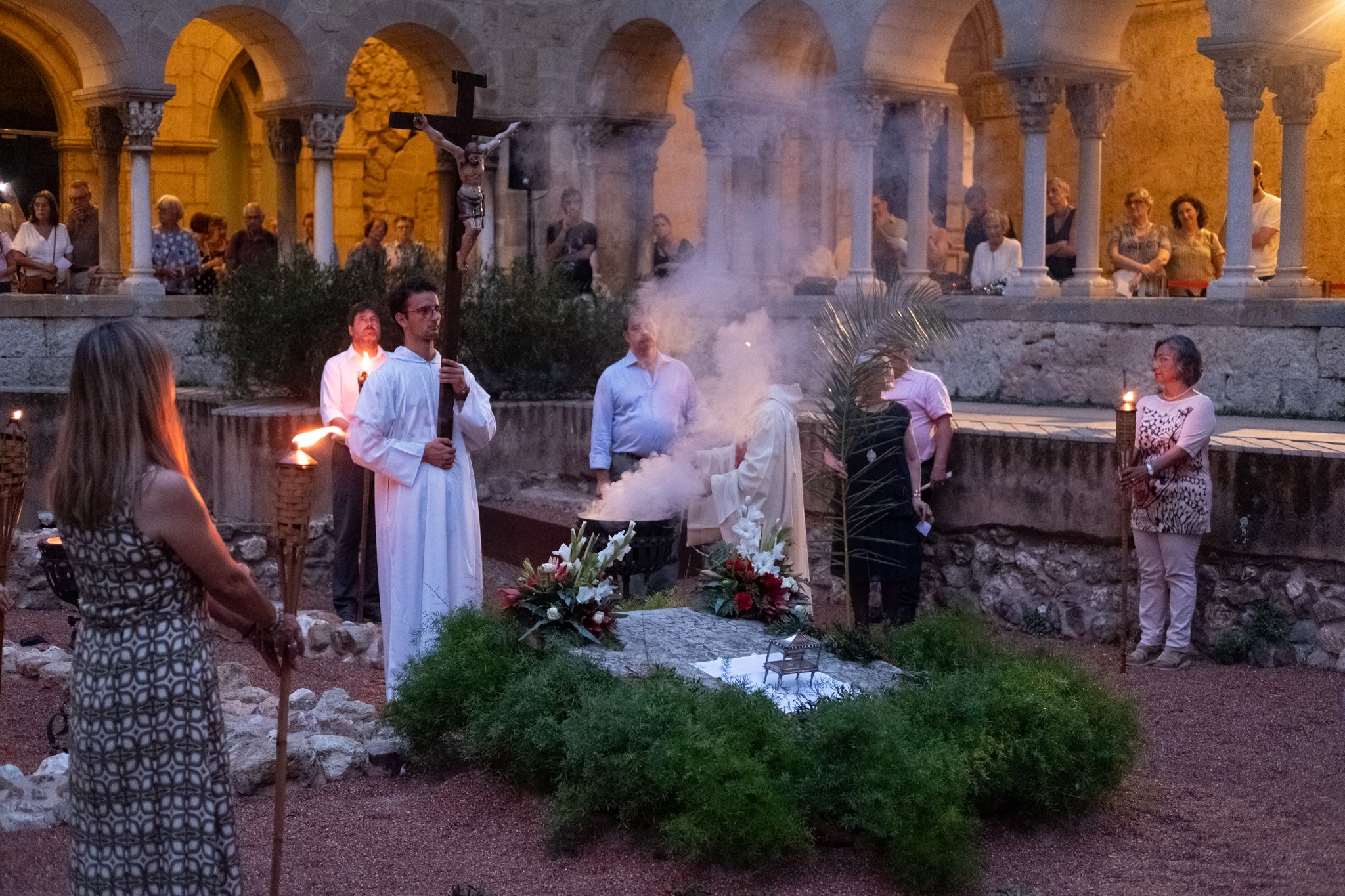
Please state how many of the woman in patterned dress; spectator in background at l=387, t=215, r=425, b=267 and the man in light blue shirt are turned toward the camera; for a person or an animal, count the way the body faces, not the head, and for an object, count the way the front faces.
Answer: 2

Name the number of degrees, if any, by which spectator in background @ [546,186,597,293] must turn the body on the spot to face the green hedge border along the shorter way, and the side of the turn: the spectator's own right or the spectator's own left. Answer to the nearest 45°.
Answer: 0° — they already face it

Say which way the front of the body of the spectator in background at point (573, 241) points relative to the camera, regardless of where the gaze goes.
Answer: toward the camera

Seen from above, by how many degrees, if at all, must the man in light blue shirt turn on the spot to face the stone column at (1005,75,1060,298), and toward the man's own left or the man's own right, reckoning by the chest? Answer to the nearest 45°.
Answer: approximately 135° to the man's own left

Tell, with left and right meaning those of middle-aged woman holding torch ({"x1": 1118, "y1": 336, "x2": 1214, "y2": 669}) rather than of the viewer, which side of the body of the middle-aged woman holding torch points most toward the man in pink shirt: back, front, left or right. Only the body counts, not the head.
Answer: right

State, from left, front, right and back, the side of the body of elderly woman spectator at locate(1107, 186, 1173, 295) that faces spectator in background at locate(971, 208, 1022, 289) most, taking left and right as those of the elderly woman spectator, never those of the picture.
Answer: right

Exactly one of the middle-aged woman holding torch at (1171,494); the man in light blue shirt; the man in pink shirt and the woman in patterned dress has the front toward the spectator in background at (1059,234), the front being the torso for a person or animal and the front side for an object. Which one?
the woman in patterned dress

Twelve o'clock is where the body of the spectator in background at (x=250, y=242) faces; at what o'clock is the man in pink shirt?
The man in pink shirt is roughly at 11 o'clock from the spectator in background.

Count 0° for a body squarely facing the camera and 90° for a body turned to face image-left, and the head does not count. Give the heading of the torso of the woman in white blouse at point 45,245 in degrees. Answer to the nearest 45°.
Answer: approximately 0°

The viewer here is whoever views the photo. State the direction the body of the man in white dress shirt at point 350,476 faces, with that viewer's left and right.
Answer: facing the viewer and to the right of the viewer

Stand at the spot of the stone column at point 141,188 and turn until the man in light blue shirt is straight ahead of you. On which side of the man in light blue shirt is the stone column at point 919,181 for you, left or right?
left

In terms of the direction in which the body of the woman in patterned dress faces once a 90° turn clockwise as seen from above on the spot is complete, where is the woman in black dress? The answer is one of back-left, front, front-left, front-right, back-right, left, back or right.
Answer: left

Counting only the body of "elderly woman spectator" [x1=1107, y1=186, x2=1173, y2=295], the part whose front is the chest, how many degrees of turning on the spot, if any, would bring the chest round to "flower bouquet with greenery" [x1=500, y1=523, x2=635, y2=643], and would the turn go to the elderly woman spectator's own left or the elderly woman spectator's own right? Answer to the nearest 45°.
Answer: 0° — they already face it

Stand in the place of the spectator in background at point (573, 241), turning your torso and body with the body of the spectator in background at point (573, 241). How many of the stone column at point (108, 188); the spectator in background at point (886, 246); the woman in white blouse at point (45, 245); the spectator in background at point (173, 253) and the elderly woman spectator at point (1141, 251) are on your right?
3
